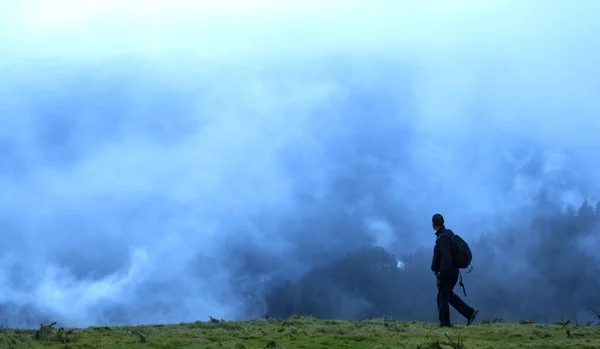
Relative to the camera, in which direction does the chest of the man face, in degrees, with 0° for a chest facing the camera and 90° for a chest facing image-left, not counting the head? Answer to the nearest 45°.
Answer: approximately 90°
